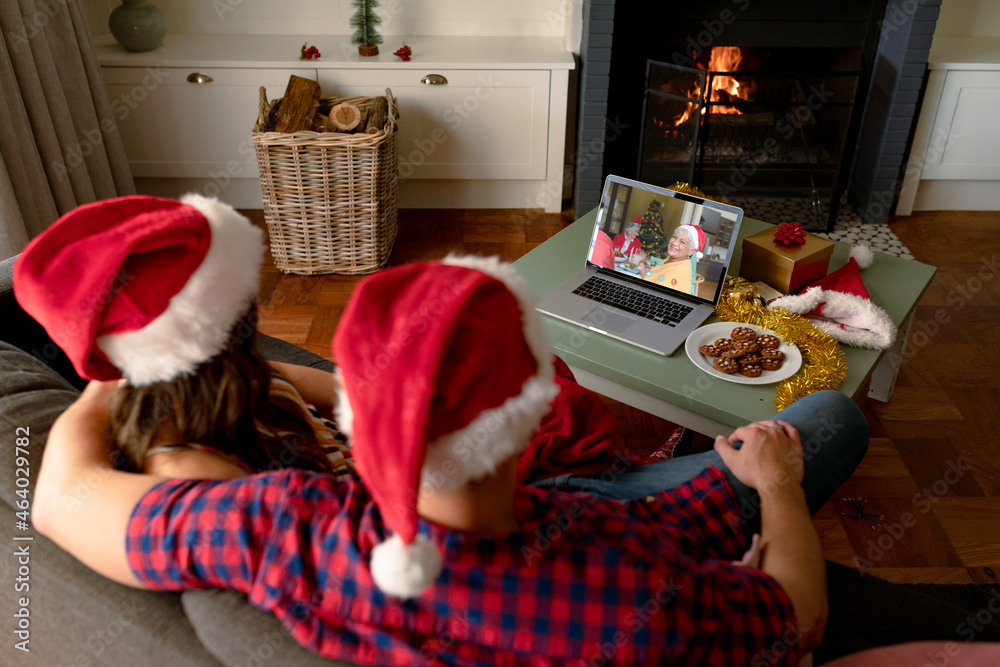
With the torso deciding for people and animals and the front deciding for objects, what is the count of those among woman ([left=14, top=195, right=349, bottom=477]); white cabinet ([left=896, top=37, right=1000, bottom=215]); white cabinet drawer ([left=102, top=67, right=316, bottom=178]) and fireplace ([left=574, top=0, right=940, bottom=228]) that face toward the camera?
3

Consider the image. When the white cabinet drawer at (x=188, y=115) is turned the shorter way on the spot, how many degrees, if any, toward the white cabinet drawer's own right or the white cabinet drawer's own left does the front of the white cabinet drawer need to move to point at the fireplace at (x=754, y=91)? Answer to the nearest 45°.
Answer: approximately 90° to the white cabinet drawer's own left

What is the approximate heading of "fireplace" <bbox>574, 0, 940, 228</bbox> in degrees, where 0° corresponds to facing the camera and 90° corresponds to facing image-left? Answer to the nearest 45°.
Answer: approximately 0°

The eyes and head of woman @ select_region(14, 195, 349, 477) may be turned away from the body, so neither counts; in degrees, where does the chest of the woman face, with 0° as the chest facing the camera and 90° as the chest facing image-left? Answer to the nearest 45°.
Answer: approximately 225°

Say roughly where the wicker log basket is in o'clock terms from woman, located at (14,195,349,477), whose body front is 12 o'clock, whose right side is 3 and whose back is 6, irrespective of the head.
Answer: The wicker log basket is roughly at 11 o'clock from the woman.

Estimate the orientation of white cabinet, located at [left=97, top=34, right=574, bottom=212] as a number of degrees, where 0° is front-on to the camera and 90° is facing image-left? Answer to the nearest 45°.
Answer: approximately 0°

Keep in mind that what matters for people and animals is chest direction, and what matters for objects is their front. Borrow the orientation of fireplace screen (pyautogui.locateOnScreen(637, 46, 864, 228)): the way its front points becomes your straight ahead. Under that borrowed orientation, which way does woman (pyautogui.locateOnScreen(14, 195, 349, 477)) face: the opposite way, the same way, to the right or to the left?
the opposite way

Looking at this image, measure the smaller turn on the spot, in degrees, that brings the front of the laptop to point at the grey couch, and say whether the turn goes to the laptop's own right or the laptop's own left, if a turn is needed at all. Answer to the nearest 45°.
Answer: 0° — it already faces it

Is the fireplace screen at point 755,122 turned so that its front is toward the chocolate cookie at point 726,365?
yes
